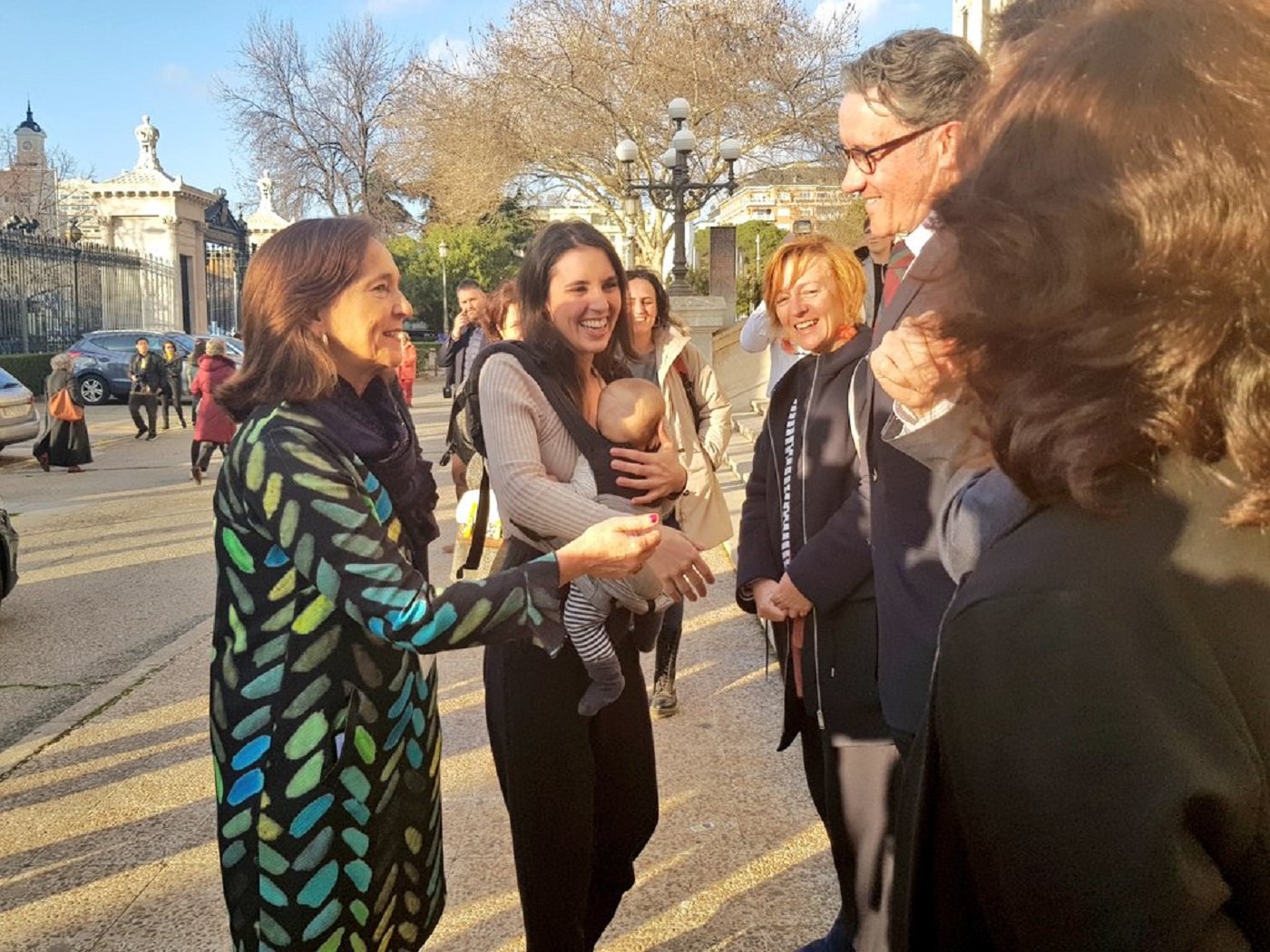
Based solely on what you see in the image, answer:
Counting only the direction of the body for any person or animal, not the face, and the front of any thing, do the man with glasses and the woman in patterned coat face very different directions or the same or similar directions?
very different directions

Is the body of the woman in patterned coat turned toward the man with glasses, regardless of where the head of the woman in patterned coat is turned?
yes

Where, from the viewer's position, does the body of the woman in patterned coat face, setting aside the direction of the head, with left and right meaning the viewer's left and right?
facing to the right of the viewer

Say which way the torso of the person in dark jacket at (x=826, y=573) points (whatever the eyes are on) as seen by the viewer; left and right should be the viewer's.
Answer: facing the viewer and to the left of the viewer

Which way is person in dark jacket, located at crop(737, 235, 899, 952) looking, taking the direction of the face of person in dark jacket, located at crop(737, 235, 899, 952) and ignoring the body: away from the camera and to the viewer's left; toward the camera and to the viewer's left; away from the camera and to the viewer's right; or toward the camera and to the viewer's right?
toward the camera and to the viewer's left

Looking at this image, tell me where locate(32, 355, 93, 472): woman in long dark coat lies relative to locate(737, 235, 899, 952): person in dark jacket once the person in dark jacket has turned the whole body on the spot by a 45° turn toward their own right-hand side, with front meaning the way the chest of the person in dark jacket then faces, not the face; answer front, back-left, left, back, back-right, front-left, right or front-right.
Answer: front-right

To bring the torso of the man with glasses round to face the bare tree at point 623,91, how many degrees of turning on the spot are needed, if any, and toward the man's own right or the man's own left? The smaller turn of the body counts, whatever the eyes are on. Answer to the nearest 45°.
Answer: approximately 135° to the man's own right

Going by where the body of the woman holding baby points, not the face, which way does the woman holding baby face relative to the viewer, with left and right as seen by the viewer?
facing the viewer and to the right of the viewer

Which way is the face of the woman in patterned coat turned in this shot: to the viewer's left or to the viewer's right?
to the viewer's right

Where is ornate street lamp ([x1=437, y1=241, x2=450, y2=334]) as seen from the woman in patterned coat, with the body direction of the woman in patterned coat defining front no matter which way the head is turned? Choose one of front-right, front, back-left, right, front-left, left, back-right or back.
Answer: left

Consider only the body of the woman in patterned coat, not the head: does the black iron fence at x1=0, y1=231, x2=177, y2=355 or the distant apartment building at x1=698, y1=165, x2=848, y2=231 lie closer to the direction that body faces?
the distant apartment building

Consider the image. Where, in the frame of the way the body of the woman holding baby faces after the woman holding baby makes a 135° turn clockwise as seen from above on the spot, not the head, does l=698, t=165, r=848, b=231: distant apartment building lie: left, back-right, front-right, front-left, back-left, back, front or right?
right

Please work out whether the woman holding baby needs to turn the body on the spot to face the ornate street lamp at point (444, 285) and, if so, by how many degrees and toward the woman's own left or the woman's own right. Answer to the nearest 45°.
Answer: approximately 135° to the woman's own left
